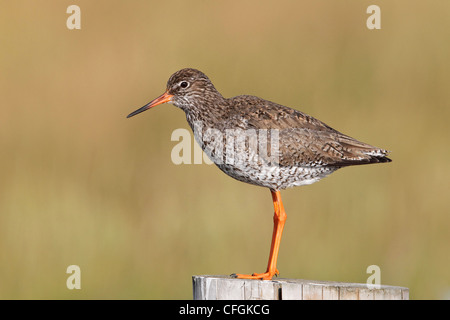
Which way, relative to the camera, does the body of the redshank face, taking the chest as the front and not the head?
to the viewer's left
